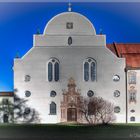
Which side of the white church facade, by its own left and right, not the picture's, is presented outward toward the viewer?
front

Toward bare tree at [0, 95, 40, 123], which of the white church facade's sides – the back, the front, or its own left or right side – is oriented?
right
